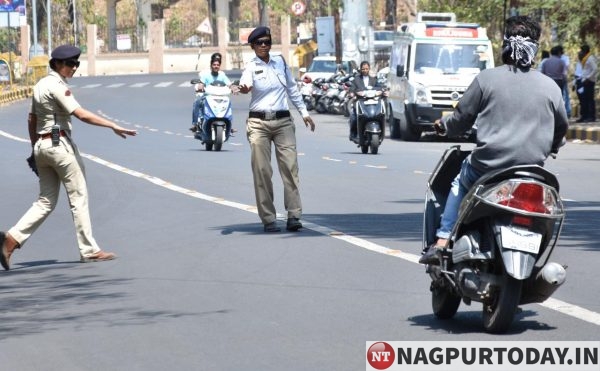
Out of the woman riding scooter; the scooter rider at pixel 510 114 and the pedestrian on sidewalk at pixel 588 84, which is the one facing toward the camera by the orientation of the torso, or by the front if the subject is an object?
the woman riding scooter

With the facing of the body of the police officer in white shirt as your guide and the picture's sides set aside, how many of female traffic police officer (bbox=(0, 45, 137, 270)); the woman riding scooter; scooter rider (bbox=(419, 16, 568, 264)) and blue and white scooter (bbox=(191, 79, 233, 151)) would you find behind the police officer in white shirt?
2

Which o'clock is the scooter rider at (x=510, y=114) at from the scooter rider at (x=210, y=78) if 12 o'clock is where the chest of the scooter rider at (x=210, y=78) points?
the scooter rider at (x=510, y=114) is roughly at 12 o'clock from the scooter rider at (x=210, y=78).

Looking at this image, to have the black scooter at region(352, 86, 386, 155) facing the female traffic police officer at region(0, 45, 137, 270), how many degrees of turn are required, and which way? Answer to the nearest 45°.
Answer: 0° — it already faces them

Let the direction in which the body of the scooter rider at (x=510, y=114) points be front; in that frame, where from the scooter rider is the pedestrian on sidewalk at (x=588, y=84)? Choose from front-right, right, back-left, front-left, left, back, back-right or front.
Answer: front-right

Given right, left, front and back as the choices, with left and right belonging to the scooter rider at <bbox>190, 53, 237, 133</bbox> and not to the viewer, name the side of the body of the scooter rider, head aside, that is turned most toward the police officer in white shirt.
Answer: front

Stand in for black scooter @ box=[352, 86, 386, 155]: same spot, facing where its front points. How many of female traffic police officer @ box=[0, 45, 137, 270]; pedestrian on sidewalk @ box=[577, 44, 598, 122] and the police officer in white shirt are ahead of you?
2

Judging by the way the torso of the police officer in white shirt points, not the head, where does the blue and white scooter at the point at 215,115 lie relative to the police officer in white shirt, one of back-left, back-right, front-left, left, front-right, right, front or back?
back

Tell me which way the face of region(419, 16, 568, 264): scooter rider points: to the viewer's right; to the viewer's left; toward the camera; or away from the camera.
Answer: away from the camera

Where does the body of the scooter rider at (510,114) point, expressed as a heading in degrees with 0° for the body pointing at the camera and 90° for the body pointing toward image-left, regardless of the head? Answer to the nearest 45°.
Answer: approximately 135°

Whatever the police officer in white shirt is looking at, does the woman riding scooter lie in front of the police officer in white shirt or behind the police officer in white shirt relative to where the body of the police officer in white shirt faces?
behind

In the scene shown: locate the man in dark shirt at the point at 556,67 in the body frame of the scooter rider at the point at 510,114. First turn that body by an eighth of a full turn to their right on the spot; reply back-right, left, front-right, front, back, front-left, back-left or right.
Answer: front
